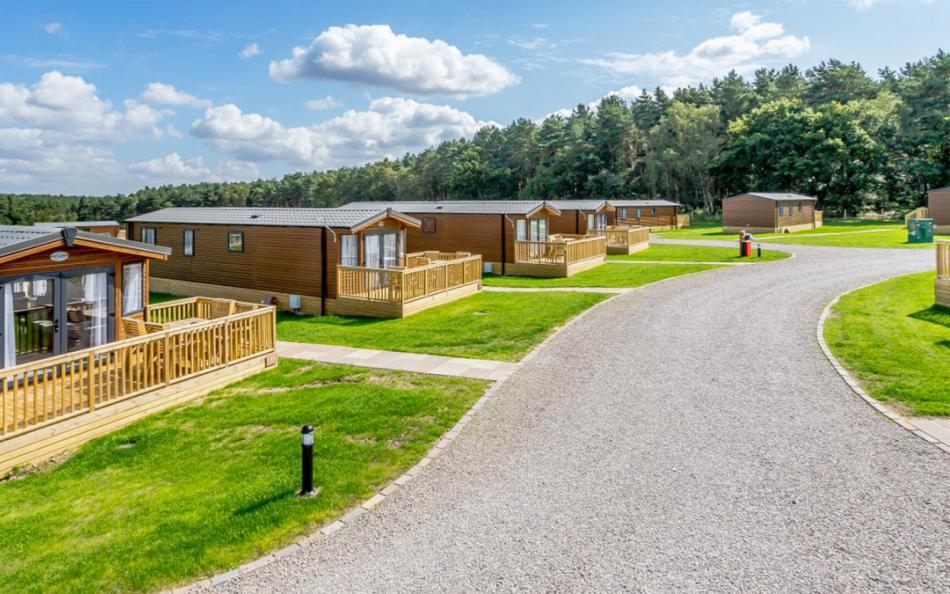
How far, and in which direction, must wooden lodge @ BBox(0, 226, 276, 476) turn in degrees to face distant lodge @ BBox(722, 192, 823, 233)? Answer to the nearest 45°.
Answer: approximately 90° to its left

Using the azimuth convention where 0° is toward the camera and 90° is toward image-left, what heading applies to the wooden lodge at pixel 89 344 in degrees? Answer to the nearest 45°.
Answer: approximately 315°

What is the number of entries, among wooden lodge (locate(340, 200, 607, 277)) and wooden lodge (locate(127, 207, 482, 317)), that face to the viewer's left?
0

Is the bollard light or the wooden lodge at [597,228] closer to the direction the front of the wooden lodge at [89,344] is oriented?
the bollard light

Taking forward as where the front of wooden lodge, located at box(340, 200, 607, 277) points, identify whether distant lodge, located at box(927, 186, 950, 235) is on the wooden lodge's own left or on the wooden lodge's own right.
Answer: on the wooden lodge's own left

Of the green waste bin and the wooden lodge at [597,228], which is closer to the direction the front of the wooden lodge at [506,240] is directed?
the green waste bin

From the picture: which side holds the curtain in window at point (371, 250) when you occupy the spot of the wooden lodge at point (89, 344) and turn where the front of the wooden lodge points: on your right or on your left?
on your left

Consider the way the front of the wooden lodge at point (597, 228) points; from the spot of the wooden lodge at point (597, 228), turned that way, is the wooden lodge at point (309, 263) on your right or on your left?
on your right

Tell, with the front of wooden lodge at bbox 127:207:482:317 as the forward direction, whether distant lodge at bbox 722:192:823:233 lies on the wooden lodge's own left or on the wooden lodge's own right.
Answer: on the wooden lodge's own left

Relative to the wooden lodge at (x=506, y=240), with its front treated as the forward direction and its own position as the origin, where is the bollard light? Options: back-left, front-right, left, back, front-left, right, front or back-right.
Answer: front-right
